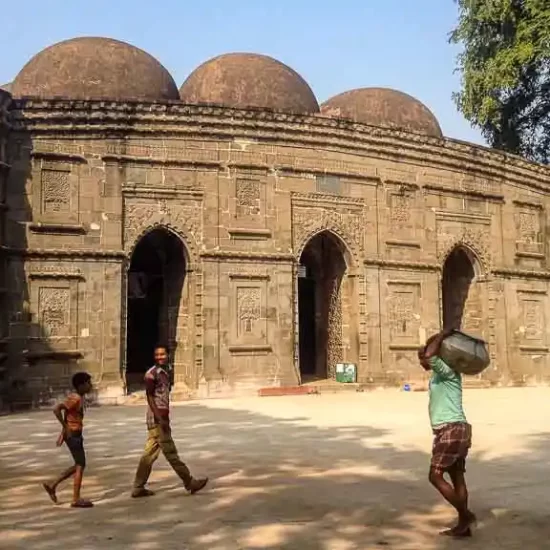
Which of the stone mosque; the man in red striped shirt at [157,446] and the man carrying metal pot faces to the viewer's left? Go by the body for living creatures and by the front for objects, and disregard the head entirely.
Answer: the man carrying metal pot

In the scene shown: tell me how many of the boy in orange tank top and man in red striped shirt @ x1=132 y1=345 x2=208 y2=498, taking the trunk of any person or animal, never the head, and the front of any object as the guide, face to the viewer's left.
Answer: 0

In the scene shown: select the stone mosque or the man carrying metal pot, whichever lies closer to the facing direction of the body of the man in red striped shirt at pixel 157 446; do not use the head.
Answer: the man carrying metal pot

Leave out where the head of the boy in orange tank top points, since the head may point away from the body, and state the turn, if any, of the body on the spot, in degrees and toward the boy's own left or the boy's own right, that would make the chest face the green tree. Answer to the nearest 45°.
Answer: approximately 45° to the boy's own left

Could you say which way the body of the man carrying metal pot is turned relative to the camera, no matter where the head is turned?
to the viewer's left

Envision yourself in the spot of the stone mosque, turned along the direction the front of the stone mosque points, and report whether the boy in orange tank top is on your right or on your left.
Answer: on your right

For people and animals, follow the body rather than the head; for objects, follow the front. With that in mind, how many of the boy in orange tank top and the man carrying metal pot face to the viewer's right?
1

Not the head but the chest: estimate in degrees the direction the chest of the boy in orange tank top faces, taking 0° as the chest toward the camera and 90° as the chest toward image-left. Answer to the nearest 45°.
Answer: approximately 270°

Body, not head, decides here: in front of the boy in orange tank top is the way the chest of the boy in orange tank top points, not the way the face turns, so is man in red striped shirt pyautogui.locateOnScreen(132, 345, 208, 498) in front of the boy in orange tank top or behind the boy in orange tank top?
in front

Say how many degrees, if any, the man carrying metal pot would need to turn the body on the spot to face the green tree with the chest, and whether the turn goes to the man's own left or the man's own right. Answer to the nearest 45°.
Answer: approximately 90° to the man's own right

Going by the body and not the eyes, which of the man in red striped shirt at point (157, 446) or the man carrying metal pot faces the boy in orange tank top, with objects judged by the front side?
the man carrying metal pot

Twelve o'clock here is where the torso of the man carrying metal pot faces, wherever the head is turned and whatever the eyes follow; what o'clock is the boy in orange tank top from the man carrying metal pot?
The boy in orange tank top is roughly at 12 o'clock from the man carrying metal pot.

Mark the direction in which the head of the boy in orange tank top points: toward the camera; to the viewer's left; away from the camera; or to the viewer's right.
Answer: to the viewer's right

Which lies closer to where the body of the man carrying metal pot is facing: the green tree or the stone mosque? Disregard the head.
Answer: the stone mosque

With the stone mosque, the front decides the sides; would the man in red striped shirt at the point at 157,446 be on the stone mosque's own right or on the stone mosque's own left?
on the stone mosque's own right

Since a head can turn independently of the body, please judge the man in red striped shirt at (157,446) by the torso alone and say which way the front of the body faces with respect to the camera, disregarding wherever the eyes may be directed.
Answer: to the viewer's right
